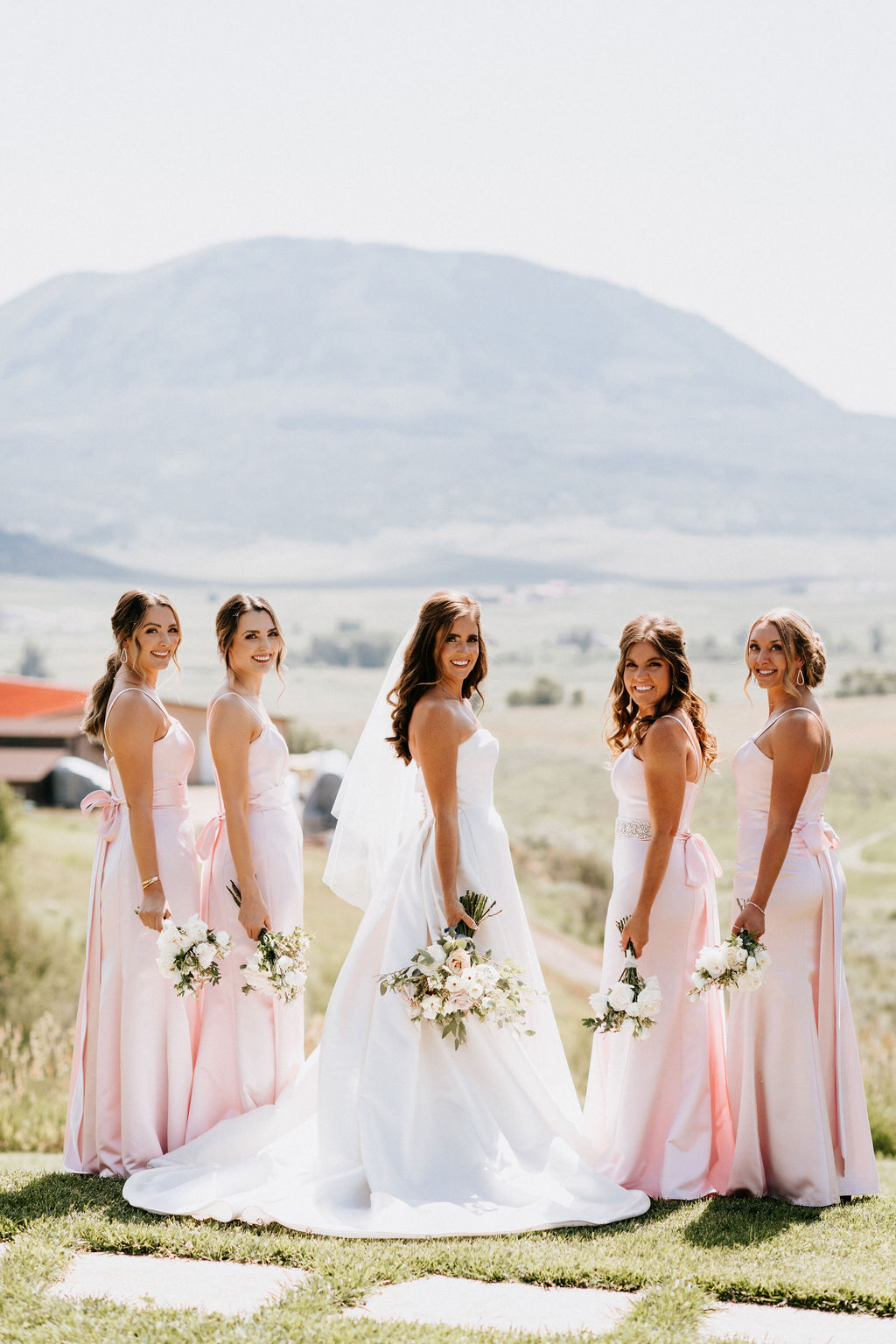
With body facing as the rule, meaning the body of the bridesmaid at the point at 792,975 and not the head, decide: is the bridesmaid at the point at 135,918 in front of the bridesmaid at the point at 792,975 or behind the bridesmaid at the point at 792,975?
in front

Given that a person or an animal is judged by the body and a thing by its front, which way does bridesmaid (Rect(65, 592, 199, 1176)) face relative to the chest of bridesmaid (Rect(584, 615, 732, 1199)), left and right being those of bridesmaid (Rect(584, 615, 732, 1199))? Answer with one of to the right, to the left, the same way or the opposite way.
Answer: the opposite way

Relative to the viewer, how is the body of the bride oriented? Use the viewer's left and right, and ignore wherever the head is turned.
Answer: facing to the right of the viewer

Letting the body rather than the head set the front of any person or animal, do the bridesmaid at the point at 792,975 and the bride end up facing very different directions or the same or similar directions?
very different directions

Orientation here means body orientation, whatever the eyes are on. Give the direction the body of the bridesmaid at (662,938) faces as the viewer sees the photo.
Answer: to the viewer's left

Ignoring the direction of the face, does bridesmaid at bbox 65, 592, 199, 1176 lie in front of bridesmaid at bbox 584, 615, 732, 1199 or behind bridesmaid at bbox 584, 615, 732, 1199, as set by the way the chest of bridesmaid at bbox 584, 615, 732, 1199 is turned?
in front

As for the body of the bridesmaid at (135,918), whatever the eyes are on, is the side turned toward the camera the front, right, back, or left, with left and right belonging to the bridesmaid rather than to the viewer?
right

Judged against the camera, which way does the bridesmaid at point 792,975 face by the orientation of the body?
to the viewer's left

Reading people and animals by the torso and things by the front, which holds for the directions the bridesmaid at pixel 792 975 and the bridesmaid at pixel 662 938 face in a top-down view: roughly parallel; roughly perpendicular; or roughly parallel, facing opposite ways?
roughly parallel
